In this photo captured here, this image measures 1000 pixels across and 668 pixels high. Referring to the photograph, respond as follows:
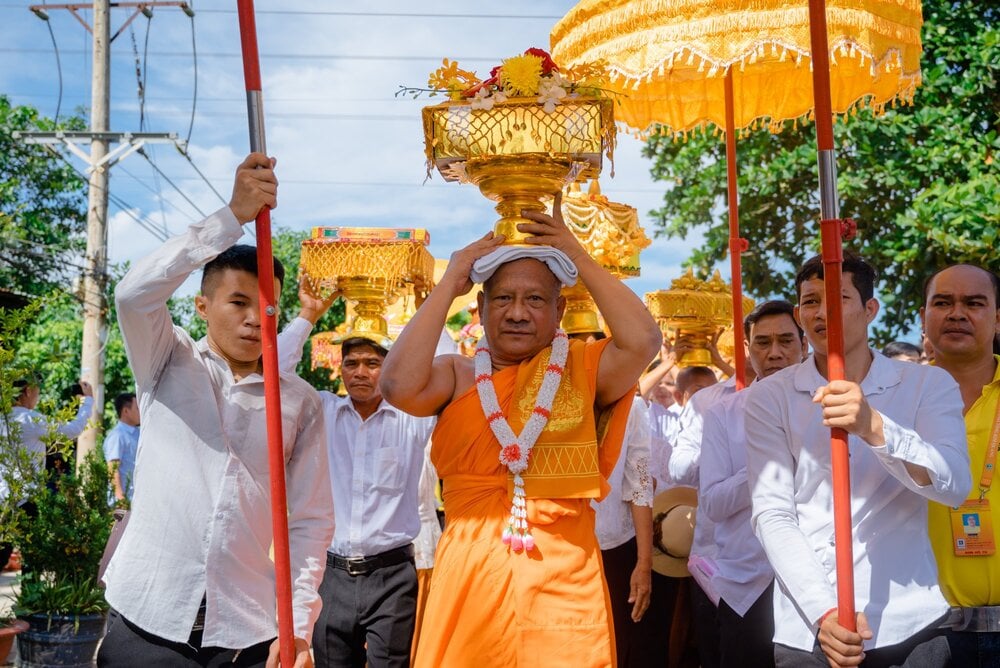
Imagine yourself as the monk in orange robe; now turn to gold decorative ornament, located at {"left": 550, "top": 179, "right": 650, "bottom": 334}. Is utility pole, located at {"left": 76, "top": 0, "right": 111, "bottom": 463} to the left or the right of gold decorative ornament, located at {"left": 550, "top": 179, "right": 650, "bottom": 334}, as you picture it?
left

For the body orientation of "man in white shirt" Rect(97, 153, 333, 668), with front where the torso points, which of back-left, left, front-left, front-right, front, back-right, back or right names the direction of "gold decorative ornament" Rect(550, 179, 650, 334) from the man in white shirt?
back-left

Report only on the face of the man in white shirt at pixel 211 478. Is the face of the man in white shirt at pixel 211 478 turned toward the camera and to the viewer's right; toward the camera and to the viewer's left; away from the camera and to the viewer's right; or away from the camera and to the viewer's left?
toward the camera and to the viewer's right

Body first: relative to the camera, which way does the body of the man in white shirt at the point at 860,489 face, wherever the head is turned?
toward the camera

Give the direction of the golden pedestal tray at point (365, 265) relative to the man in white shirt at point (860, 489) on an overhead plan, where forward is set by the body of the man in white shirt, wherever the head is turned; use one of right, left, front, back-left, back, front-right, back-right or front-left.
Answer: back-right

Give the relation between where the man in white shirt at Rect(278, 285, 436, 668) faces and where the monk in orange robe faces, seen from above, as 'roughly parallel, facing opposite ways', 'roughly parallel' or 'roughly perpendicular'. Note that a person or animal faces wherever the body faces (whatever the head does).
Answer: roughly parallel

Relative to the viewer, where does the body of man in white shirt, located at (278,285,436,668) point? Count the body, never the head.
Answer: toward the camera

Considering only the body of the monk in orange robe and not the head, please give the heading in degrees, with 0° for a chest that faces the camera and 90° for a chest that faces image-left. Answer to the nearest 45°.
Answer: approximately 0°

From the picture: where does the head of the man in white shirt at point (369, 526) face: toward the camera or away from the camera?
toward the camera

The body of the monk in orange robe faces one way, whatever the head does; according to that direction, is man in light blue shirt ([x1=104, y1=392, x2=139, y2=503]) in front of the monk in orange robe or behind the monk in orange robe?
behind

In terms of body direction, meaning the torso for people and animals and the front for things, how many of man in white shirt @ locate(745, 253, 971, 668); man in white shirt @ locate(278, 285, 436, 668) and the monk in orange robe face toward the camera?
3
